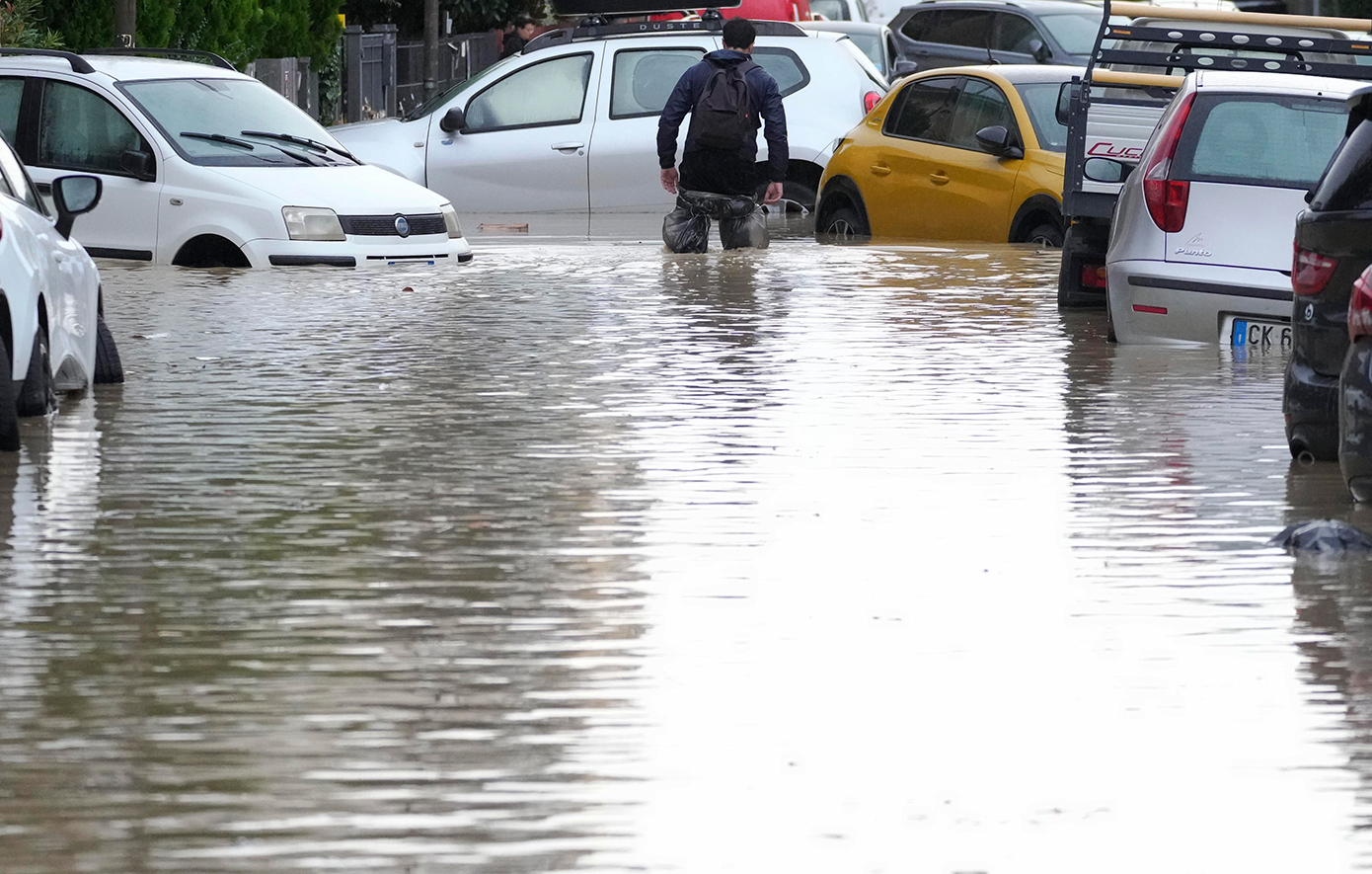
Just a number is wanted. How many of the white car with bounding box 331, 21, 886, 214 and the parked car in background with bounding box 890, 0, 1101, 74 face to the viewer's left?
1

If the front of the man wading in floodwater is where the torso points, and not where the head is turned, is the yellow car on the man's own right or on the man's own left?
on the man's own right

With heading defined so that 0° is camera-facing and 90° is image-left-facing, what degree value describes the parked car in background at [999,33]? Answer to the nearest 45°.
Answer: approximately 315°

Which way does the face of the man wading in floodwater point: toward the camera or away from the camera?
away from the camera

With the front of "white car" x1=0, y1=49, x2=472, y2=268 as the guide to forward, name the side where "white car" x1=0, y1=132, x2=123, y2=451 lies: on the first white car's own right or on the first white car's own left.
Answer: on the first white car's own right

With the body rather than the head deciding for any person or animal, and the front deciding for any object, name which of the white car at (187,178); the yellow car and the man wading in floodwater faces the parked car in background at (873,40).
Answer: the man wading in floodwater

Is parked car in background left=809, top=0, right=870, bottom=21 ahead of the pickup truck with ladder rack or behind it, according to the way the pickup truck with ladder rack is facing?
ahead

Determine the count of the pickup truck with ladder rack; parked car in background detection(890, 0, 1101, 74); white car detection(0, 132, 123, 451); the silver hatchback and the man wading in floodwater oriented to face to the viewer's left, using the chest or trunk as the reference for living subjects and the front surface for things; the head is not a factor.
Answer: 0

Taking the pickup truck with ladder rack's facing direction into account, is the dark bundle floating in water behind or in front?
behind

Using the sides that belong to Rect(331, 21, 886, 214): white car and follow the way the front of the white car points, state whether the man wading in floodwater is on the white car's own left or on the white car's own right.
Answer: on the white car's own left

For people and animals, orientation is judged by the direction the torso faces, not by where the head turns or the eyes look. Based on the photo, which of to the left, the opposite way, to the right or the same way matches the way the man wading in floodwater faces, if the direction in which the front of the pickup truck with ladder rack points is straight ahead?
the same way

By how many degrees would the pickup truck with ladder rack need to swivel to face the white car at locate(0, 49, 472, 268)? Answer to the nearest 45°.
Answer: approximately 90° to its left

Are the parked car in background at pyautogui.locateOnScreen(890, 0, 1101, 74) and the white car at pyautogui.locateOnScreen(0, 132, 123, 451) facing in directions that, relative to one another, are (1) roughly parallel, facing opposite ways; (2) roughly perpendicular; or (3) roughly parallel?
roughly perpendicular

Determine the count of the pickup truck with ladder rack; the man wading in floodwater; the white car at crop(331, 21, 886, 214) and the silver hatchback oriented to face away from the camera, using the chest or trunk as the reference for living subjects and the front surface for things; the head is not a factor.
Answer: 3

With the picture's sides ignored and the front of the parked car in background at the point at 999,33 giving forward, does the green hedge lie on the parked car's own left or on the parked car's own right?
on the parked car's own right

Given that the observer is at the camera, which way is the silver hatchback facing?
facing away from the viewer

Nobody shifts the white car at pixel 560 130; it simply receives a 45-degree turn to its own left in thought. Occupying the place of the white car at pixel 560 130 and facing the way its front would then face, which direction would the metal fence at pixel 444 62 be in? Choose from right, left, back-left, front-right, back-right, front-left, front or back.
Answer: back-right

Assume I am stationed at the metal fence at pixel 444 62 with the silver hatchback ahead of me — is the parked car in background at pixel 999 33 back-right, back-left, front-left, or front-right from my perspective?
front-left

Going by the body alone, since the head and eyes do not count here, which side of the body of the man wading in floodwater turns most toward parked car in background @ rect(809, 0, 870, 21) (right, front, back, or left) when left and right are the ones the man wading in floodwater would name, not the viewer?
front
